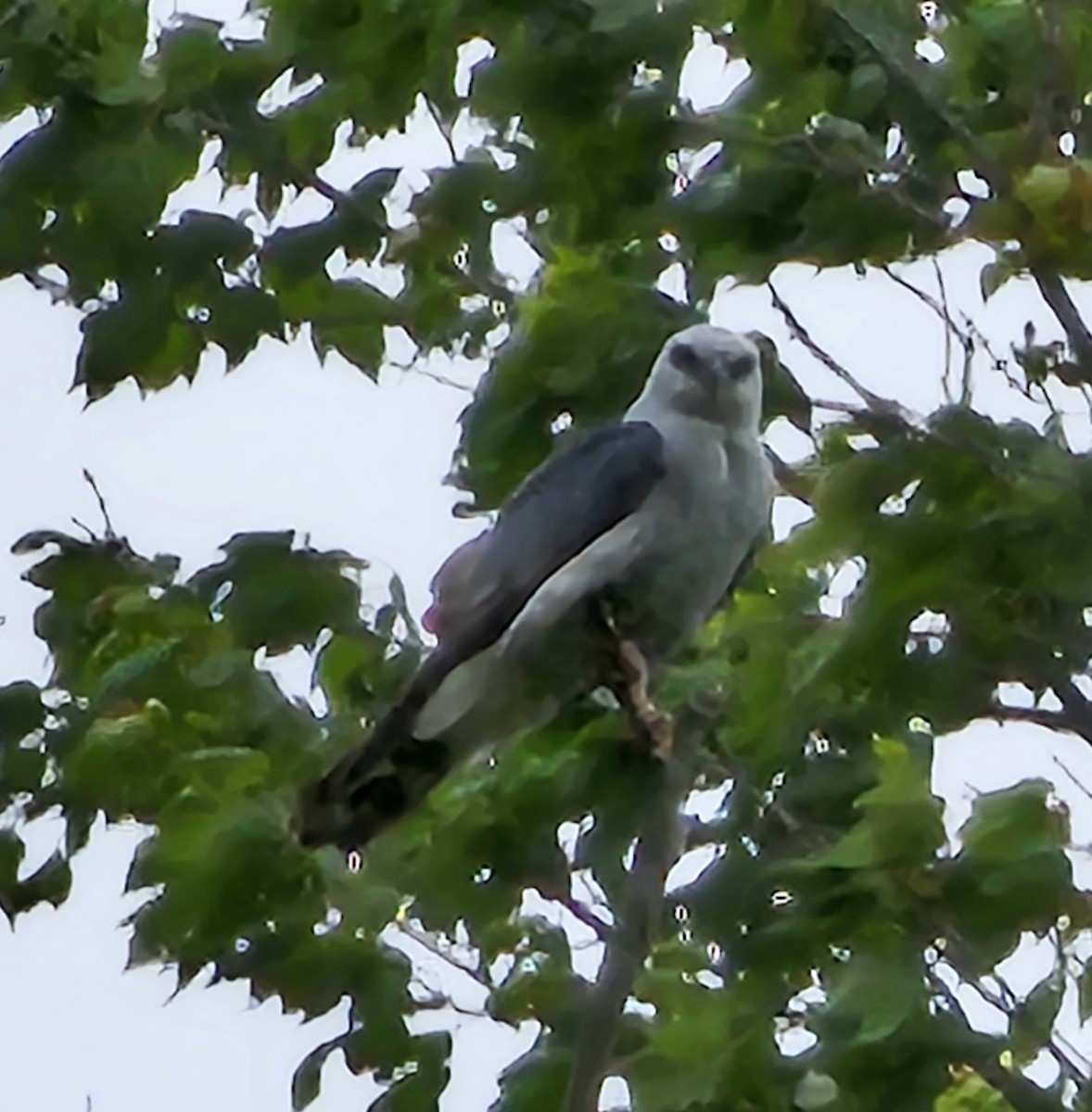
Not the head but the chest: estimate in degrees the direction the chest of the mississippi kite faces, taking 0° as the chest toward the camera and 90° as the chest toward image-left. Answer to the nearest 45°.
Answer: approximately 315°

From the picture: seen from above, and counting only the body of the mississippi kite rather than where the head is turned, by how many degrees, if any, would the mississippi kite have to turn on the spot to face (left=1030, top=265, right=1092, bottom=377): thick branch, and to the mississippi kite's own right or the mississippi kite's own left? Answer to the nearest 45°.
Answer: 0° — it already faces it
